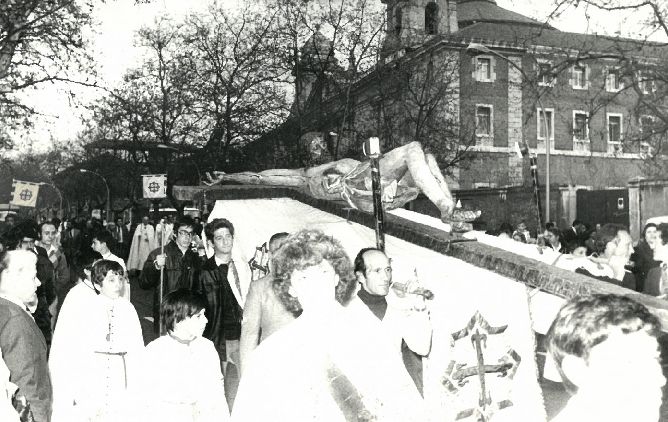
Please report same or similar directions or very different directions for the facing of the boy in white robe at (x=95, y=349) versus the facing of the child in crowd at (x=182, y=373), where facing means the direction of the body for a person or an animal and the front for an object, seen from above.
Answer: same or similar directions

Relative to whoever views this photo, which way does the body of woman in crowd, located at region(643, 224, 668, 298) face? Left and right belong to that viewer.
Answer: facing the viewer and to the left of the viewer

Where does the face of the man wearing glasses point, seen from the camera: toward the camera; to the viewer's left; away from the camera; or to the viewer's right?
toward the camera

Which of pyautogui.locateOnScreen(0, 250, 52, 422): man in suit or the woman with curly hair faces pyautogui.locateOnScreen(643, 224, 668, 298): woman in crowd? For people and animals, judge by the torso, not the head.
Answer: the man in suit

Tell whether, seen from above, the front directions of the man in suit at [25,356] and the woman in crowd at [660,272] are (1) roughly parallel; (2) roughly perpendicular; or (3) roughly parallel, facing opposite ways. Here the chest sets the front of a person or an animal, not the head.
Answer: roughly parallel, facing opposite ways

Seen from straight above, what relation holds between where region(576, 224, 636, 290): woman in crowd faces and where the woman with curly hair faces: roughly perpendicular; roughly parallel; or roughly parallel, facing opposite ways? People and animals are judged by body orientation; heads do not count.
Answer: roughly perpendicular

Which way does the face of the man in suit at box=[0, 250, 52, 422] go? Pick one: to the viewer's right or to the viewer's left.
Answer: to the viewer's right

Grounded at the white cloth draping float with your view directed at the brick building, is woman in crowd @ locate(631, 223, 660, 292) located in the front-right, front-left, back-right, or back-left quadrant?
front-right

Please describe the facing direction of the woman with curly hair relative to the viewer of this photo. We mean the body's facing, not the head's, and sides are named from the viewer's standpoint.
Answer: facing the viewer

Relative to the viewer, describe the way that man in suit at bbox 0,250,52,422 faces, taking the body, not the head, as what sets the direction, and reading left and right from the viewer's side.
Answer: facing to the right of the viewer
